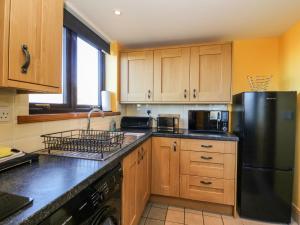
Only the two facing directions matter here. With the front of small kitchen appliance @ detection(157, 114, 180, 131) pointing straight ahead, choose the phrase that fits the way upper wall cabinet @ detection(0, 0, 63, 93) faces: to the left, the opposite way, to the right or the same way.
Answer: to the left

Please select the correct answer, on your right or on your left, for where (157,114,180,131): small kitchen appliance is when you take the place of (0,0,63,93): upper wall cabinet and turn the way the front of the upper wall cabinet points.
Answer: on your left

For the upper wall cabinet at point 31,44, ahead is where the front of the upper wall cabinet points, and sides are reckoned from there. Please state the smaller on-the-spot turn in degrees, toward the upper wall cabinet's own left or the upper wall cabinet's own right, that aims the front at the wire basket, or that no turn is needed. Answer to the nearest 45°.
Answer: approximately 45° to the upper wall cabinet's own left

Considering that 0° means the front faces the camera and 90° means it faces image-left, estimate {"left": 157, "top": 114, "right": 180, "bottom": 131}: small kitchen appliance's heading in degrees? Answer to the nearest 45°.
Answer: approximately 0°

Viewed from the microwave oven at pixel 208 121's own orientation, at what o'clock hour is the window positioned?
The window is roughly at 2 o'clock from the microwave oven.

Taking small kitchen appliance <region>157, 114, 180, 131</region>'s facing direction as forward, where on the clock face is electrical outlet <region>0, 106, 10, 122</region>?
The electrical outlet is roughly at 1 o'clock from the small kitchen appliance.

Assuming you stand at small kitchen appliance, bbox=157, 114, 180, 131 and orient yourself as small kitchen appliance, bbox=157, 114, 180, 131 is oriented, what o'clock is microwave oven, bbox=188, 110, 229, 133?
The microwave oven is roughly at 9 o'clock from the small kitchen appliance.

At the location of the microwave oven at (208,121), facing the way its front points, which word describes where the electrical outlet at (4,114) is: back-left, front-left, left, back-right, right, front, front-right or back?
front-right
